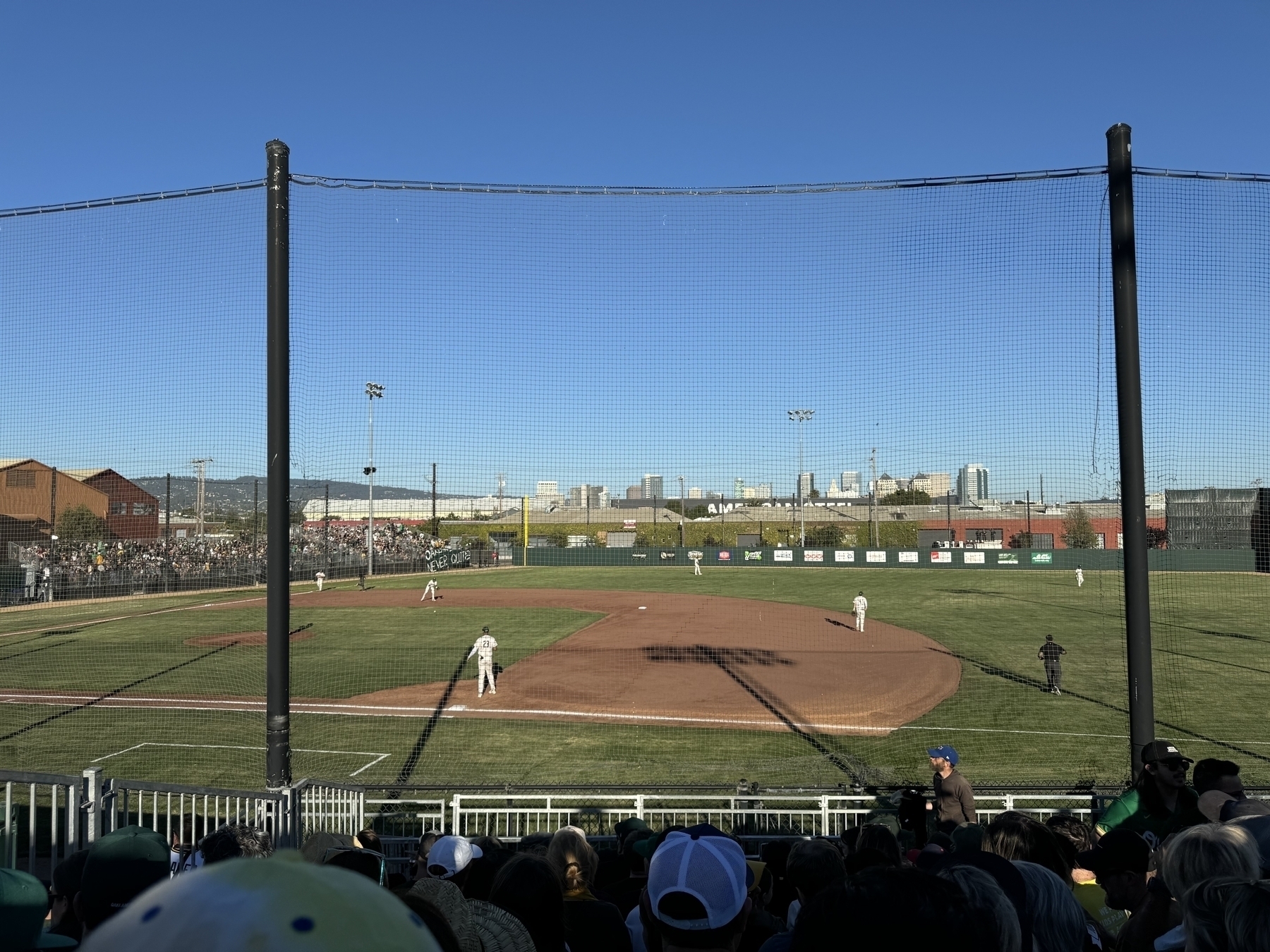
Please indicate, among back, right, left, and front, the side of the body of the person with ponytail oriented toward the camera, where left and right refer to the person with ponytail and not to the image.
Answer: back

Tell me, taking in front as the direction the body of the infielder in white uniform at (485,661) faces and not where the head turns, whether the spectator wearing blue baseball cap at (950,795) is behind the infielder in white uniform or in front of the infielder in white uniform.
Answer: behind

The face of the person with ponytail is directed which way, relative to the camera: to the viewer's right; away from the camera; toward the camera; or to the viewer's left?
away from the camera

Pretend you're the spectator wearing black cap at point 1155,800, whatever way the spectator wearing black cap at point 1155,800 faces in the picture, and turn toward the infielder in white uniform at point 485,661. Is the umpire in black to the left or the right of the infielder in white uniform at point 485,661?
right

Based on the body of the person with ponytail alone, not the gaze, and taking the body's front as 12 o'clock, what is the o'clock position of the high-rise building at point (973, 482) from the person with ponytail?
The high-rise building is roughly at 1 o'clock from the person with ponytail.

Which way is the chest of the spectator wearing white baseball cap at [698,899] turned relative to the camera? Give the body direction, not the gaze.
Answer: away from the camera

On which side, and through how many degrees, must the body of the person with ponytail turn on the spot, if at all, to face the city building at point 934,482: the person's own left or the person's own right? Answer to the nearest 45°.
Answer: approximately 45° to the person's own right

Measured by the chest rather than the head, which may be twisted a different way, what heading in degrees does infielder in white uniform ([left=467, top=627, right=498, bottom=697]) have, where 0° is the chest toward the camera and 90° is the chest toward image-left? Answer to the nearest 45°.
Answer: approximately 180°

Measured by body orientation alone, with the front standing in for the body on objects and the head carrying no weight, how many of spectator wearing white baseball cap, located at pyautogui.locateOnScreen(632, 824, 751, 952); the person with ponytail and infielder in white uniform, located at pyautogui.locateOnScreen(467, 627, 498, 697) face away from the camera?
3

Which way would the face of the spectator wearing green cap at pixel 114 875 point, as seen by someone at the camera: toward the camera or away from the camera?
away from the camera

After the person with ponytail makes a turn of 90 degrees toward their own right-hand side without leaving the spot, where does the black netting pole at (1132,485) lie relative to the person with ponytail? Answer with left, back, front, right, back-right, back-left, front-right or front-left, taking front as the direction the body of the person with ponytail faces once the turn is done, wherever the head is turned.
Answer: front-left

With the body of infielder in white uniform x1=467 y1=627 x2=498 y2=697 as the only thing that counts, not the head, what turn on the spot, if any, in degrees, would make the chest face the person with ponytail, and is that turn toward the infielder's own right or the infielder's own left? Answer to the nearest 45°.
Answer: approximately 180°
